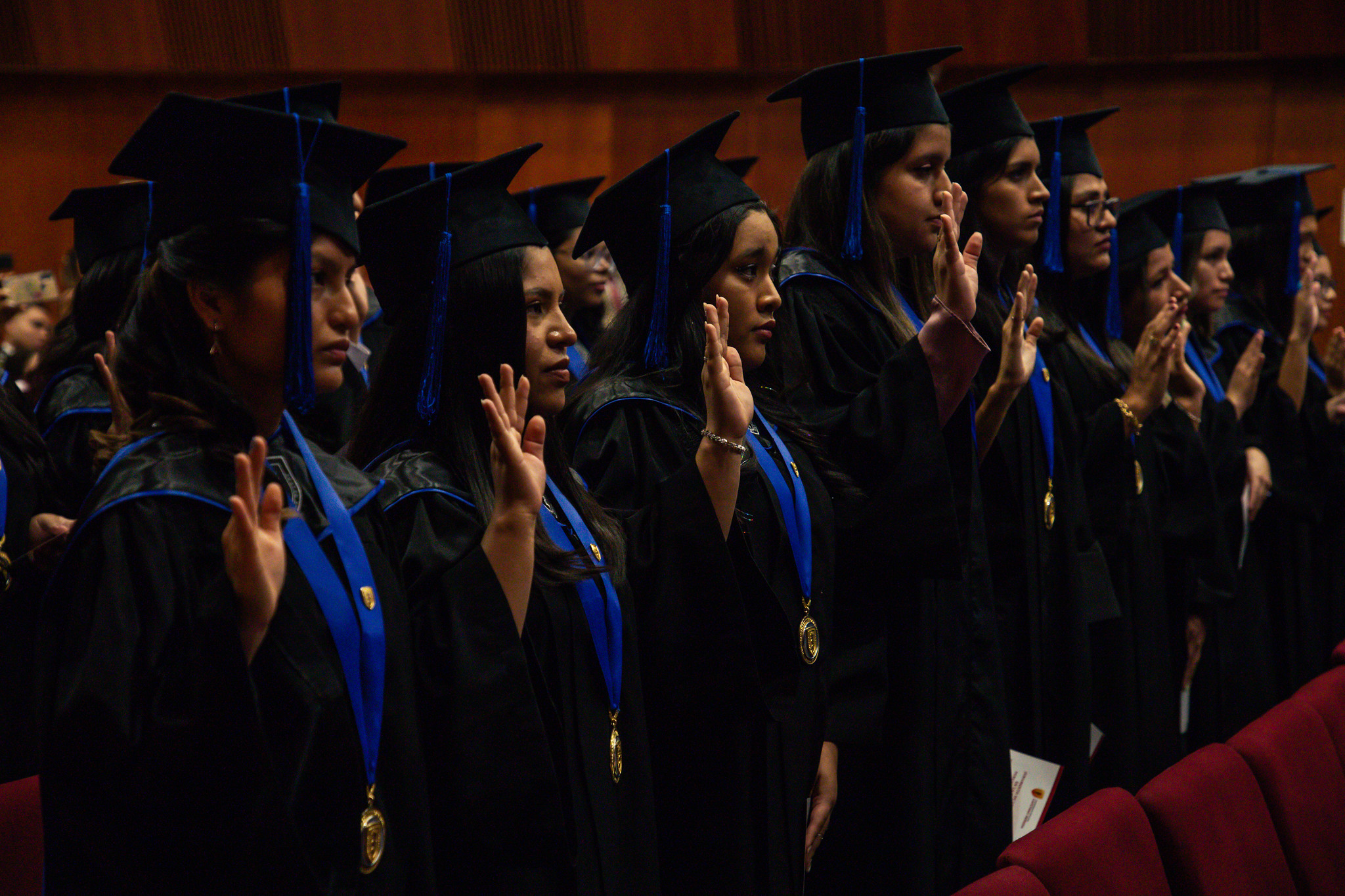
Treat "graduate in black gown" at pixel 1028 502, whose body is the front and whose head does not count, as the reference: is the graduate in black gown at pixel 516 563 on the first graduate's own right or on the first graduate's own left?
on the first graduate's own right

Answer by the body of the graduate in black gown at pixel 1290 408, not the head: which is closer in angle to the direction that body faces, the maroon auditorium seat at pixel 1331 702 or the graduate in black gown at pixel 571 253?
the maroon auditorium seat

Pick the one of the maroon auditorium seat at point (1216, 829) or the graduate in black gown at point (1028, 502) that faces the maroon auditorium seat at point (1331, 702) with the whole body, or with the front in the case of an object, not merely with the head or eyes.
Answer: the graduate in black gown

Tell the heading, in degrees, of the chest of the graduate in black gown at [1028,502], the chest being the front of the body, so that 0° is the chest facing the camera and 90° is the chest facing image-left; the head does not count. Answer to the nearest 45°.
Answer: approximately 315°

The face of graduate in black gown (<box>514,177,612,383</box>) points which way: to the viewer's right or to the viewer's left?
to the viewer's right

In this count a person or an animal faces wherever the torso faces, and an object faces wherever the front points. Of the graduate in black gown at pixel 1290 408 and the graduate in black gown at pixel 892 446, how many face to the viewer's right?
2

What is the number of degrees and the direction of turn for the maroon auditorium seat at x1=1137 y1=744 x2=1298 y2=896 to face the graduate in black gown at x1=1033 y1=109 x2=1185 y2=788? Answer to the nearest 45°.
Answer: approximately 135° to its left

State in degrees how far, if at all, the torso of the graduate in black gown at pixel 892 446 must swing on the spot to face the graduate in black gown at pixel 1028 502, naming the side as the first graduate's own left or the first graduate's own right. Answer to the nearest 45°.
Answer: approximately 45° to the first graduate's own left

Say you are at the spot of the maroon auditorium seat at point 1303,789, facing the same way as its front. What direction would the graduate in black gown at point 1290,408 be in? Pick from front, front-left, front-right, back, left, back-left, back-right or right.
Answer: back-left

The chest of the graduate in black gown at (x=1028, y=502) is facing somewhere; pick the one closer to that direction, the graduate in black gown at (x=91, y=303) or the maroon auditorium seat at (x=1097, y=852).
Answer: the maroon auditorium seat

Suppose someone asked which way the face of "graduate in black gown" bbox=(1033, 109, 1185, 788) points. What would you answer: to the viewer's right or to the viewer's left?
to the viewer's right

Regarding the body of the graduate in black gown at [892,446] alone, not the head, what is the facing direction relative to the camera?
to the viewer's right

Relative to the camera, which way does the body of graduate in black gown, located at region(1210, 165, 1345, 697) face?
to the viewer's right
